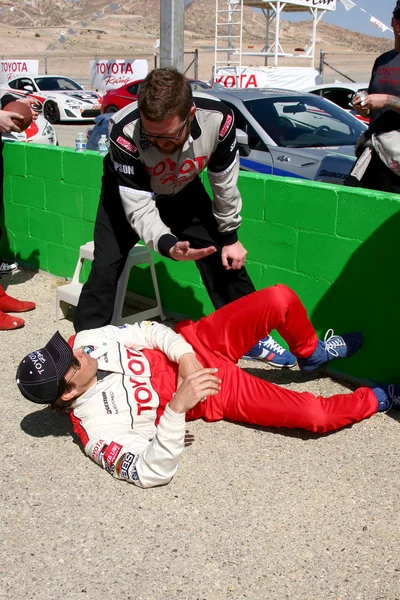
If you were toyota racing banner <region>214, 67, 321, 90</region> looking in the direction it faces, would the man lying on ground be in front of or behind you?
in front

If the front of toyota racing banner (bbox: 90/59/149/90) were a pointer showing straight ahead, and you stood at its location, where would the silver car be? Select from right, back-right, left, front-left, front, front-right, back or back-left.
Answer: front

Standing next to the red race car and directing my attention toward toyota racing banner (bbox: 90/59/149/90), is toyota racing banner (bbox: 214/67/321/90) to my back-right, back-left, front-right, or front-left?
front-right

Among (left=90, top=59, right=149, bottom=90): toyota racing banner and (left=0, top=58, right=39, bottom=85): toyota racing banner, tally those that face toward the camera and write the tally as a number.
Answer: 2

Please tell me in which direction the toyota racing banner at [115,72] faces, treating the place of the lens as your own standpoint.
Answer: facing the viewer

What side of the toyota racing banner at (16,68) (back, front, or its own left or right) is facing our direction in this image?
front

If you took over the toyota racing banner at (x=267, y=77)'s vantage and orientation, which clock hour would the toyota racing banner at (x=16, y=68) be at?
the toyota racing banner at (x=16, y=68) is roughly at 4 o'clock from the toyota racing banner at (x=267, y=77).

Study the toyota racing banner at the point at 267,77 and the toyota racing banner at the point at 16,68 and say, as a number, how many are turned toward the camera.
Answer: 2

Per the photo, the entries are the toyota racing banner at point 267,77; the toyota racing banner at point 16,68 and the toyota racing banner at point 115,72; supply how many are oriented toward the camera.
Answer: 3

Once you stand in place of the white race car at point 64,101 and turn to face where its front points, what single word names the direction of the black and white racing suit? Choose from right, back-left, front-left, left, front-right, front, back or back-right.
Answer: front-right

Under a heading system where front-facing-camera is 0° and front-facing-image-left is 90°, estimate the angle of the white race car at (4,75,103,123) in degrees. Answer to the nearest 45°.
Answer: approximately 315°

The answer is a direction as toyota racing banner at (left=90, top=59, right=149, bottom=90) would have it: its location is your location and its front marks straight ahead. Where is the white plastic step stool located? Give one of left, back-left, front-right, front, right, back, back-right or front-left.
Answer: front

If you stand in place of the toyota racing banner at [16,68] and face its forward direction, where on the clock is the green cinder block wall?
The green cinder block wall is roughly at 12 o'clock from the toyota racing banner.
